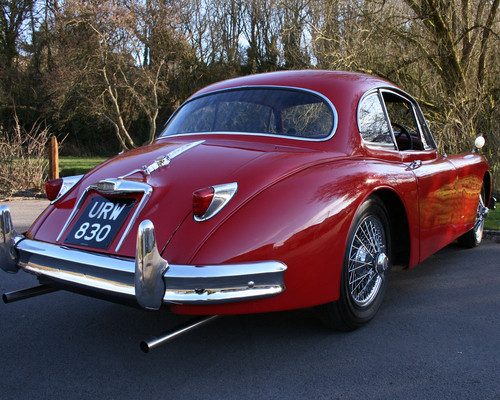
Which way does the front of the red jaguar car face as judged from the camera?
facing away from the viewer and to the right of the viewer

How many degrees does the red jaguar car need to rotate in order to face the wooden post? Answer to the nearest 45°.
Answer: approximately 90° to its left
